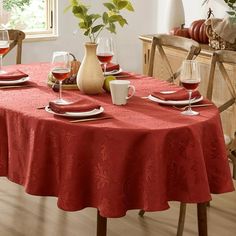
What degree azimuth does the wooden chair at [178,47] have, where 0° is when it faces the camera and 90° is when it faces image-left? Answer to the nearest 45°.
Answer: approximately 45°

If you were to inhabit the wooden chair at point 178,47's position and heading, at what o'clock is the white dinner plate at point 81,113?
The white dinner plate is roughly at 11 o'clock from the wooden chair.

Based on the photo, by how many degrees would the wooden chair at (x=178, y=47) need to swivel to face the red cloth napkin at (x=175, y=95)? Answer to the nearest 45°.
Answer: approximately 45° to its left

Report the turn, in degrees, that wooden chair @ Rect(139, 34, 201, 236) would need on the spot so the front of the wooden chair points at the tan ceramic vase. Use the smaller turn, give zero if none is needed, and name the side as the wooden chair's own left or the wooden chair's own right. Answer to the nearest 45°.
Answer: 0° — it already faces it
